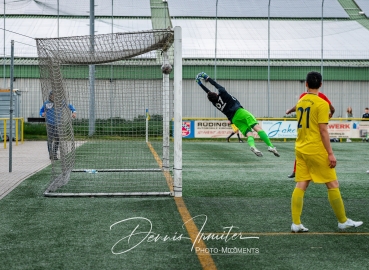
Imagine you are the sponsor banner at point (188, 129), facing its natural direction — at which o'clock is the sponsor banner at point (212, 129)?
the sponsor banner at point (212, 129) is roughly at 9 o'clock from the sponsor banner at point (188, 129).

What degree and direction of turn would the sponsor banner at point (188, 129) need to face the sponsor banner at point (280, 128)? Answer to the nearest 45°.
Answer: approximately 90° to its left

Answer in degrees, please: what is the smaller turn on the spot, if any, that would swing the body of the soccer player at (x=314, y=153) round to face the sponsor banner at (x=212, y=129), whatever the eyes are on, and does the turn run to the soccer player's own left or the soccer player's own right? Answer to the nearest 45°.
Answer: approximately 45° to the soccer player's own left

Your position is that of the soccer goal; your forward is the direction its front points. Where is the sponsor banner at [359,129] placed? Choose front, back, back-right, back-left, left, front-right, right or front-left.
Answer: front-left

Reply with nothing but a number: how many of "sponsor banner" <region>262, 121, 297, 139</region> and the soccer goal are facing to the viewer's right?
1

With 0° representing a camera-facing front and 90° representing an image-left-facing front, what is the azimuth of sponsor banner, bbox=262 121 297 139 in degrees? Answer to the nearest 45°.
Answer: approximately 0°

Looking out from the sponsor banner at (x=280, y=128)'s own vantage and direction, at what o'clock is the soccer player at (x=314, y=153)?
The soccer player is roughly at 12 o'clock from the sponsor banner.

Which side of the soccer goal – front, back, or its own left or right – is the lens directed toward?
right

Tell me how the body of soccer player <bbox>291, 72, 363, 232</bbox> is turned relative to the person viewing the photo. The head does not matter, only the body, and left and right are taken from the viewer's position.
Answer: facing away from the viewer and to the right of the viewer

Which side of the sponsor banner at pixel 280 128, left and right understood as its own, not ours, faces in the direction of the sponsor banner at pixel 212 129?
right

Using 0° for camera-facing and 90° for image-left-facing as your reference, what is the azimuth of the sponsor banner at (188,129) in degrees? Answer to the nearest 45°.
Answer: approximately 0°
